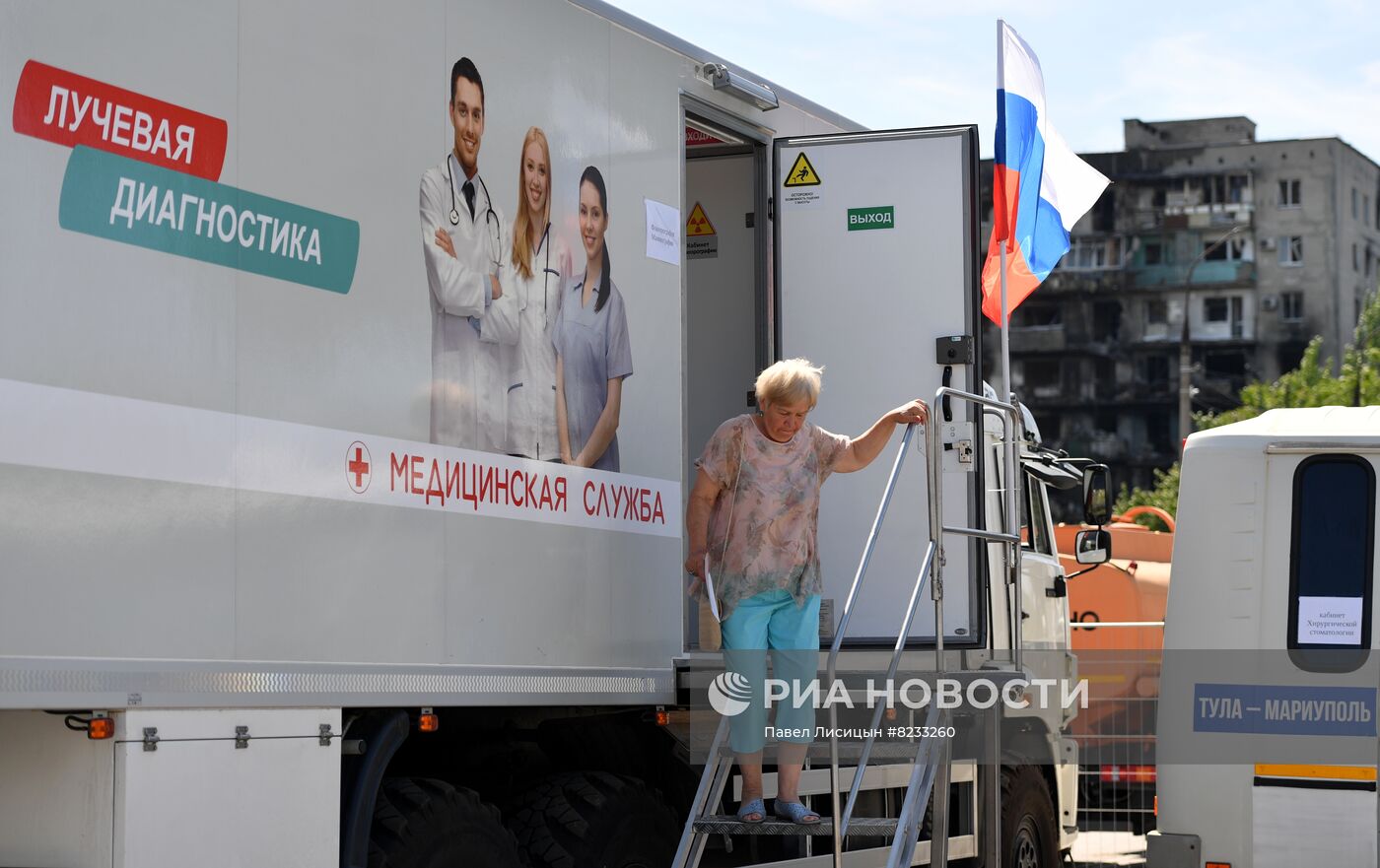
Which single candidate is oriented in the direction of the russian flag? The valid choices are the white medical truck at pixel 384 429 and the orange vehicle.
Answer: the white medical truck

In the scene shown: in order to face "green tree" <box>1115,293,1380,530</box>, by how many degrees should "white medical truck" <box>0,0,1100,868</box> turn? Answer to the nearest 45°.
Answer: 0° — it already faces it

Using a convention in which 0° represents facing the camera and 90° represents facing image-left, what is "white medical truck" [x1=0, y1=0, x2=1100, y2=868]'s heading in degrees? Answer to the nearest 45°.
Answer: approximately 225°
